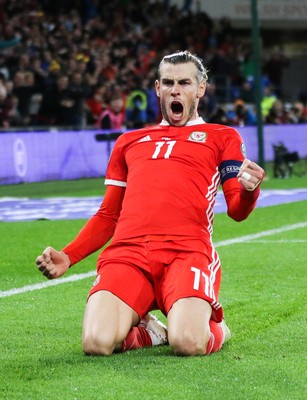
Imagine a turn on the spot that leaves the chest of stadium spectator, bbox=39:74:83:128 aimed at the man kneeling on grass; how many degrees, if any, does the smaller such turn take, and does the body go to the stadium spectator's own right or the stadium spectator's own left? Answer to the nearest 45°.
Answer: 0° — they already face them

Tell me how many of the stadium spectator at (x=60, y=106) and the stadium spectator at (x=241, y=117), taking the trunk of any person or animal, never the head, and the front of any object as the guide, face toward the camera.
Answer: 2

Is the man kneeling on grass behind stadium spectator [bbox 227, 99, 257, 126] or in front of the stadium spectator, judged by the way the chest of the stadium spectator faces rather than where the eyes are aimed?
in front

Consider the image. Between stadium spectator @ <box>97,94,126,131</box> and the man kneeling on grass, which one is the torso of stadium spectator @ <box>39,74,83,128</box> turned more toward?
the man kneeling on grass

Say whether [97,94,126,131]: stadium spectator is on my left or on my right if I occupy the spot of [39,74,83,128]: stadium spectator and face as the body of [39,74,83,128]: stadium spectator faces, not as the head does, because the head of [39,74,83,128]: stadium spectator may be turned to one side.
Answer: on my left
